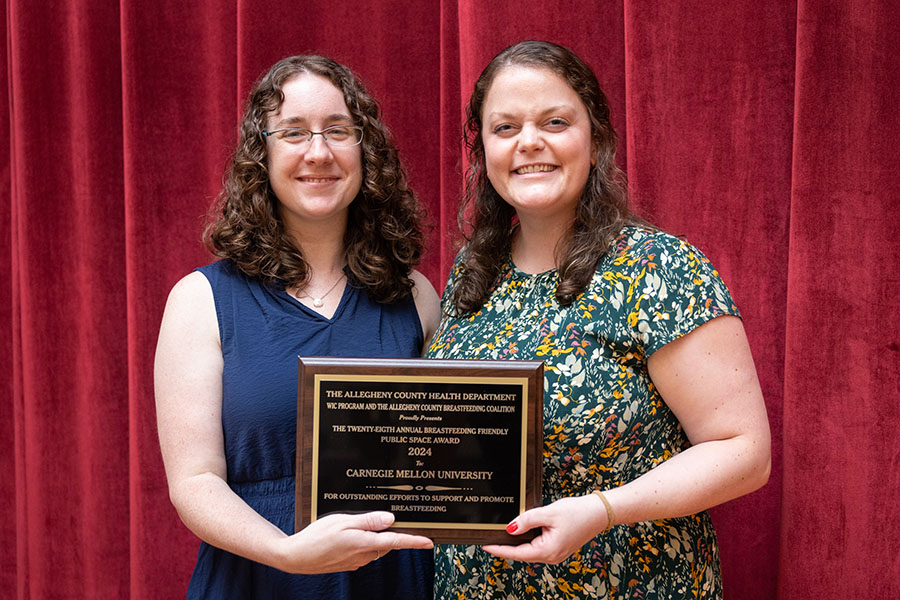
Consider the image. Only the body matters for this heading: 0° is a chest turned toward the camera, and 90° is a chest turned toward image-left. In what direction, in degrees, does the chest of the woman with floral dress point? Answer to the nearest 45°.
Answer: approximately 45°

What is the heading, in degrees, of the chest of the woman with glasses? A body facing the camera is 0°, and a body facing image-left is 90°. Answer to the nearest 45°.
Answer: approximately 315°
